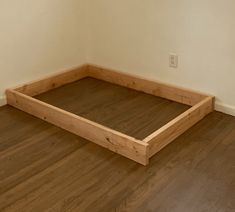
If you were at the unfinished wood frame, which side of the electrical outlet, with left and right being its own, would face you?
front

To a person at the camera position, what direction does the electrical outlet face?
facing the viewer and to the left of the viewer
